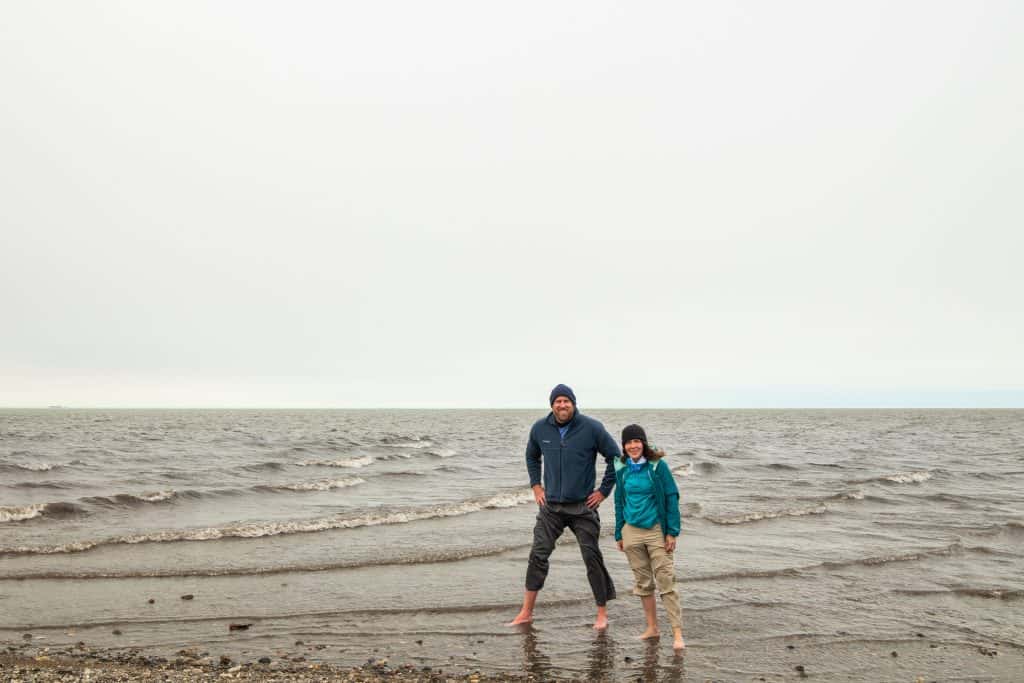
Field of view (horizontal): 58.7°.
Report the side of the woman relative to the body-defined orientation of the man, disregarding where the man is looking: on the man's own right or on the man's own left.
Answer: on the man's own left

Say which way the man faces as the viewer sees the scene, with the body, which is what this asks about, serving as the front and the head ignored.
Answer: toward the camera
